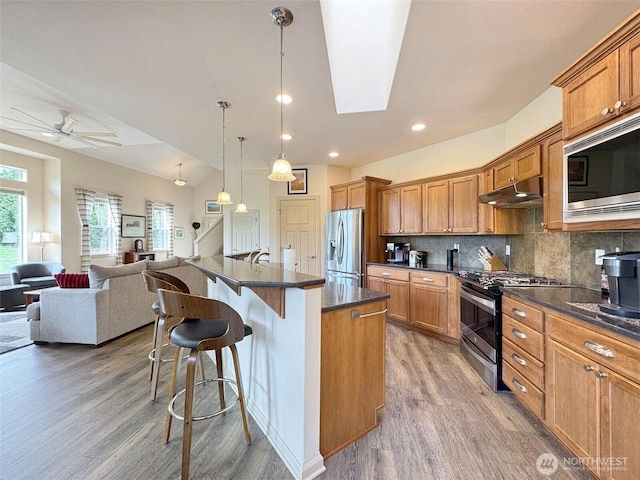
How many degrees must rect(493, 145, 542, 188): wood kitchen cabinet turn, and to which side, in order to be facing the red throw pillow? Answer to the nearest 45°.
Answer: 0° — it already faces it

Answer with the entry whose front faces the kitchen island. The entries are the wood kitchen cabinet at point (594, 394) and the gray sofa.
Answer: the wood kitchen cabinet

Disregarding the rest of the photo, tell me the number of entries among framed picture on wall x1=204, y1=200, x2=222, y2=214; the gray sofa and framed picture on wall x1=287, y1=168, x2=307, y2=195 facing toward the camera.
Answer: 2

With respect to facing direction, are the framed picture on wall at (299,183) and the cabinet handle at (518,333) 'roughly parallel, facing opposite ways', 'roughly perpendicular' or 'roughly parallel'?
roughly perpendicular

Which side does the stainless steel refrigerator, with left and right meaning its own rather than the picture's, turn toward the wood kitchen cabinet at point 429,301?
left

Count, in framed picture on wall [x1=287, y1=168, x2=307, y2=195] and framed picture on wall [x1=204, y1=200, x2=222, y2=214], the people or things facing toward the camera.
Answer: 2

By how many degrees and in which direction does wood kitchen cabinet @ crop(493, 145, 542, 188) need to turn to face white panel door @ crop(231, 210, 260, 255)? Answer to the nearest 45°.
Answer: approximately 45° to its right

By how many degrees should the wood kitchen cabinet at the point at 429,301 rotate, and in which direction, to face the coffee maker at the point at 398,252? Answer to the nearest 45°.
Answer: approximately 90° to its right

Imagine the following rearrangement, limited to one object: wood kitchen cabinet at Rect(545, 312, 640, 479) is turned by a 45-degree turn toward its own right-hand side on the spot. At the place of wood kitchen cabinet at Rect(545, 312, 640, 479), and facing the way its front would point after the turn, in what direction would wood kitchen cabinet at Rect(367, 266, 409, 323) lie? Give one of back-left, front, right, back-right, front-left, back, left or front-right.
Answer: front-right

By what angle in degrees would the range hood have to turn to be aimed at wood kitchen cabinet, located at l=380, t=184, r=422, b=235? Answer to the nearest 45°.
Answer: approximately 90° to its right

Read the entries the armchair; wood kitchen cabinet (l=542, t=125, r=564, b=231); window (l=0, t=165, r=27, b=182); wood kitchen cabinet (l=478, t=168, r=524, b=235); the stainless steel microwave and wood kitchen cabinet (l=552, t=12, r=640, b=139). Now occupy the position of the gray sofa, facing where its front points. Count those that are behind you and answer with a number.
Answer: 4

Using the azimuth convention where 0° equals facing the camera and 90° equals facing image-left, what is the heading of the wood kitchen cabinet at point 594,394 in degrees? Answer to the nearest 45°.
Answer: approximately 45°

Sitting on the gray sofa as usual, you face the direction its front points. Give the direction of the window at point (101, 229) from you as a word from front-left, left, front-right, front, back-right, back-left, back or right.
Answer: front-right

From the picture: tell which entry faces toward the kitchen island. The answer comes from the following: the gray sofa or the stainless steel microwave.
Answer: the stainless steel microwave

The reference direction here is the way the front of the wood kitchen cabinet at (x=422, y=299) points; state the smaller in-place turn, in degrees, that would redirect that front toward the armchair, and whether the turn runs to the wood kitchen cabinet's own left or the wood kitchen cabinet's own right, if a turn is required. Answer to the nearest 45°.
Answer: approximately 45° to the wood kitchen cabinet's own right

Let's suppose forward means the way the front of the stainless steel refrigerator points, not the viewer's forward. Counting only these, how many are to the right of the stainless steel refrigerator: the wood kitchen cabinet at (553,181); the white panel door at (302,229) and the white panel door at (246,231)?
2

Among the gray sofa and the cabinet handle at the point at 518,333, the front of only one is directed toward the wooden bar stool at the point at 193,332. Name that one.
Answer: the cabinet handle
